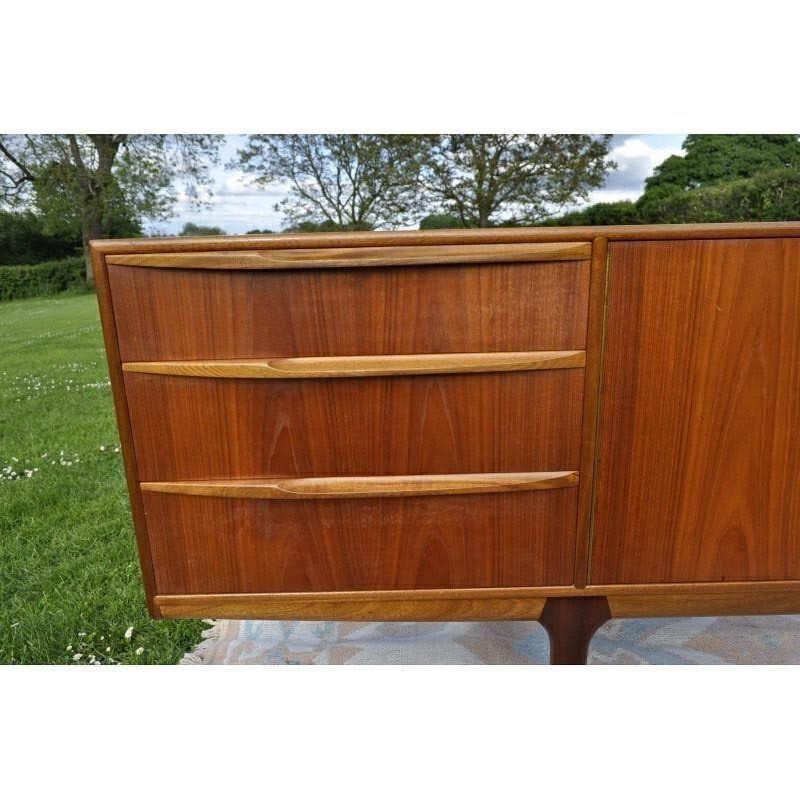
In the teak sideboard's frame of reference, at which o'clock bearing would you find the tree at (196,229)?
The tree is roughly at 5 o'clock from the teak sideboard.

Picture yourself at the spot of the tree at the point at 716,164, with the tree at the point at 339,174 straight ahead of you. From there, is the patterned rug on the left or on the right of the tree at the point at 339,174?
left

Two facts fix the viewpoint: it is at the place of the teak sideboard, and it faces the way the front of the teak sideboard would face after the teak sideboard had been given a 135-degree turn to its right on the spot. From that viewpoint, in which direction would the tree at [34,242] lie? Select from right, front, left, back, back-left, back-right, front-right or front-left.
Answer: front

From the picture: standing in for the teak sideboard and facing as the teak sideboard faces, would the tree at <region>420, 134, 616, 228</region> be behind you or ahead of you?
behind

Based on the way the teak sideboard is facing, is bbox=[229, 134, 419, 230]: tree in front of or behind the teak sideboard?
behind

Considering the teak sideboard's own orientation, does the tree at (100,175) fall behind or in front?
behind

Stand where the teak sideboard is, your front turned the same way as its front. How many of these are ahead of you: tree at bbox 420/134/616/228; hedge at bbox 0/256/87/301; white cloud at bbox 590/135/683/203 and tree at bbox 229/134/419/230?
0

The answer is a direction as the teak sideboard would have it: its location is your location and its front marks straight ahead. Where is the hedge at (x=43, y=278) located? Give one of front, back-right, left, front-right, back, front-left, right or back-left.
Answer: back-right

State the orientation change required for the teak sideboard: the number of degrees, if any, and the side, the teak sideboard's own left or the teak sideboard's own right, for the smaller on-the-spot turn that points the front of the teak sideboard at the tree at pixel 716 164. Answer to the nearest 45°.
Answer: approximately 135° to the teak sideboard's own left

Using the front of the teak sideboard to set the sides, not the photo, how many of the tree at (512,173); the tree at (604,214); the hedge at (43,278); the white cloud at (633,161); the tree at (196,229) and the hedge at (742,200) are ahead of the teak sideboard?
0

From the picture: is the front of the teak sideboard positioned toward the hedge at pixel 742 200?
no

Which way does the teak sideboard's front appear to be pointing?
toward the camera

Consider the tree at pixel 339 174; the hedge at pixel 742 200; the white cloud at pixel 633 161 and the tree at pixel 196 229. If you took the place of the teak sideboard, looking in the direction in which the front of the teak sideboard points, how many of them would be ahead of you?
0

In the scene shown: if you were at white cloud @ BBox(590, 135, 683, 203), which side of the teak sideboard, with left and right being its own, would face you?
back
